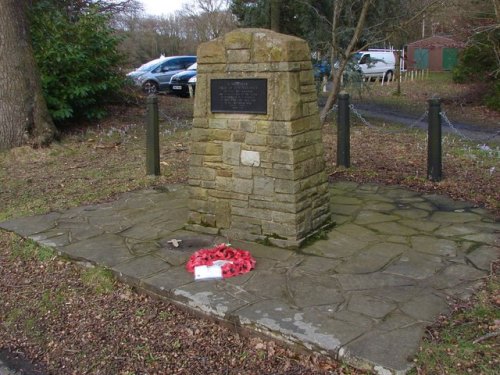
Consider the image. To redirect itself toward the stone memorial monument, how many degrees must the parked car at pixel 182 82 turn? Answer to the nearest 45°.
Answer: approximately 45° to its left

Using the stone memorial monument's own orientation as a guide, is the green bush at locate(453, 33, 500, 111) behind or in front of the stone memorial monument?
behind

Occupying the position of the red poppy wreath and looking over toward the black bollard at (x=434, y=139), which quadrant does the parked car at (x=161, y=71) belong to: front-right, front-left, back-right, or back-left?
front-left

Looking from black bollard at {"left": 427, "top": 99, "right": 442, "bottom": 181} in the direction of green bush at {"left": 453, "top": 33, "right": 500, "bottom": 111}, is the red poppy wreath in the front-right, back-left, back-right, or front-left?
back-left

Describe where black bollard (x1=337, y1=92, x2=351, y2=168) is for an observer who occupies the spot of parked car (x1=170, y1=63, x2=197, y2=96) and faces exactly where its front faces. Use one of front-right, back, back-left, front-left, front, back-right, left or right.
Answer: front-left

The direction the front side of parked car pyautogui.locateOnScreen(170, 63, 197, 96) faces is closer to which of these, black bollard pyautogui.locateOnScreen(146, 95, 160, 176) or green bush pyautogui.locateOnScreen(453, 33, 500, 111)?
the black bollard

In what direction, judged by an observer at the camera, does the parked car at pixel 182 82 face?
facing the viewer and to the left of the viewer

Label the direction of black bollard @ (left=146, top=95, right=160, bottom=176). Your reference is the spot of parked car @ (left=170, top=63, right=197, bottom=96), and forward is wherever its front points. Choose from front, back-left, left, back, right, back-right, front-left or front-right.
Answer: front-left

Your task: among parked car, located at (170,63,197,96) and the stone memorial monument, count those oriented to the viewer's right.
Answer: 0

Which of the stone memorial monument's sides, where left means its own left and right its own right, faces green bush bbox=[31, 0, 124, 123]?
right

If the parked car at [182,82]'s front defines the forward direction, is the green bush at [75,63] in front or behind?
in front
